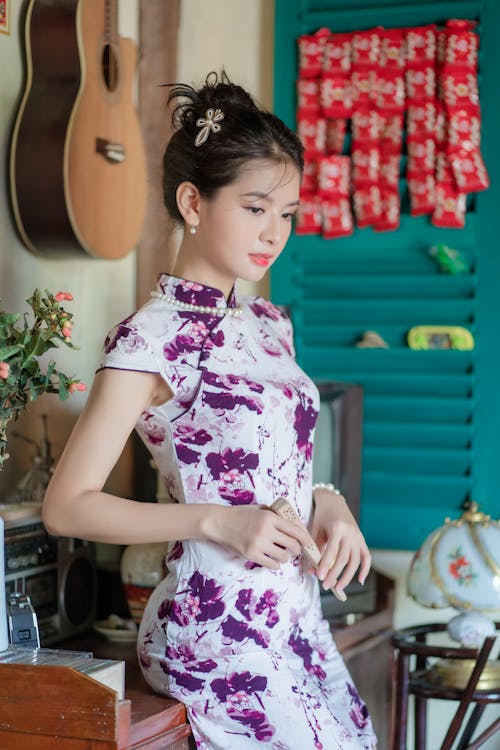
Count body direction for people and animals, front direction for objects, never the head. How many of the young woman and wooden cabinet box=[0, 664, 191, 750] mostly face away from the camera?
0

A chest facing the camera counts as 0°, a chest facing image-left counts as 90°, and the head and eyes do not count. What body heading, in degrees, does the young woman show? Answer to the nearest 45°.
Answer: approximately 315°

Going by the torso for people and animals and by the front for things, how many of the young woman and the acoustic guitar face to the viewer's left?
0

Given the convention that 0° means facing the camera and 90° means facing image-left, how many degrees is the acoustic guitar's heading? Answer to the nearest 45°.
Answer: approximately 315°

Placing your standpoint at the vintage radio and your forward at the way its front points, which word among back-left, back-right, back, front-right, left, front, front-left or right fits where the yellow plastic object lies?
left

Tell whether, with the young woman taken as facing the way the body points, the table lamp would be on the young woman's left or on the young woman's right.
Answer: on the young woman's left

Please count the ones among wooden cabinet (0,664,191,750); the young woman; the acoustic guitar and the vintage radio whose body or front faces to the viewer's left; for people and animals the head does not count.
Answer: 0

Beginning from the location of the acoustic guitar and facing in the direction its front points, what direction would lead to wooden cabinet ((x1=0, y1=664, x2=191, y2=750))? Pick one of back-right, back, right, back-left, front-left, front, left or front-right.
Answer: front-right

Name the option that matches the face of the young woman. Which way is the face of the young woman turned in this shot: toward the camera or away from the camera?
toward the camera

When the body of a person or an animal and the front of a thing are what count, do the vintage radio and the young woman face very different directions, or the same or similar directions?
same or similar directions

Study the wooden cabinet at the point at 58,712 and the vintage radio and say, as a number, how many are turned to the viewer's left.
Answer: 0

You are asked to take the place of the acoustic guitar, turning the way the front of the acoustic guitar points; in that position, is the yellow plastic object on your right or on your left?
on your left

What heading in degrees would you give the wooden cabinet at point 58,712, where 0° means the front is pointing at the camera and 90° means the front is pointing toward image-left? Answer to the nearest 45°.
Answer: approximately 315°
